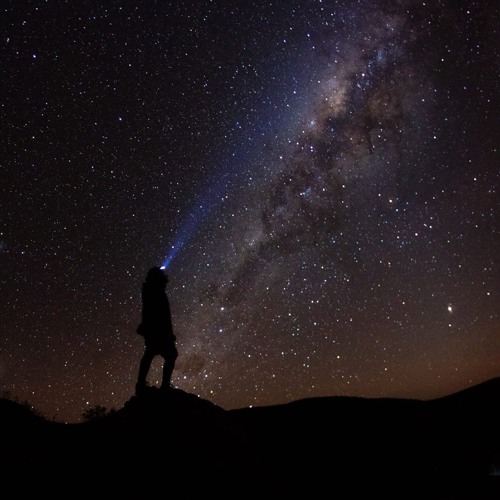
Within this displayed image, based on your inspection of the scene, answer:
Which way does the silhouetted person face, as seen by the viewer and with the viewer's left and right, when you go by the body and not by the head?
facing to the right of the viewer
